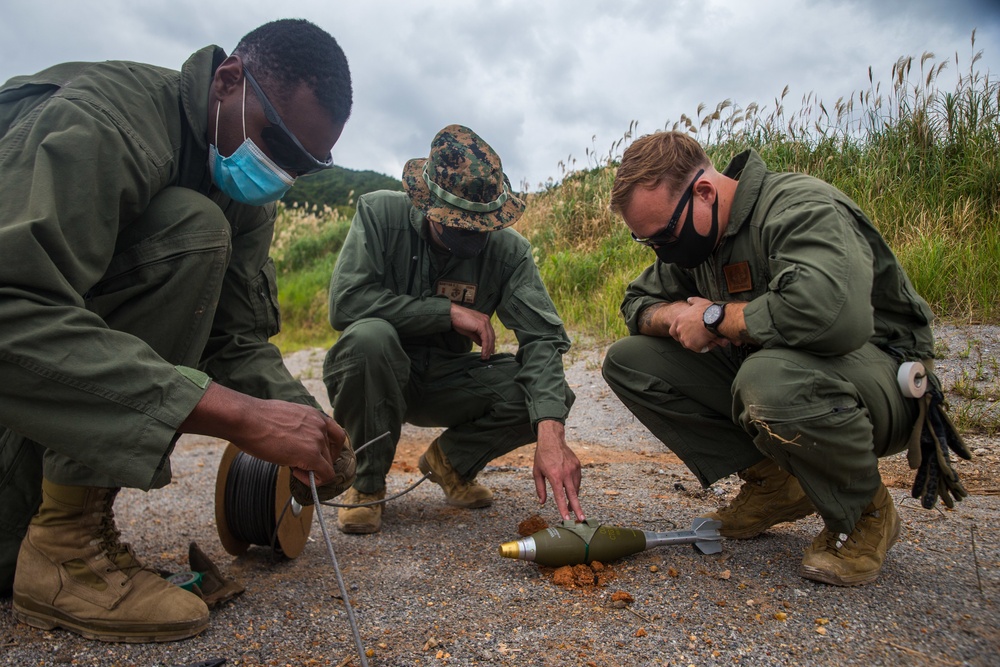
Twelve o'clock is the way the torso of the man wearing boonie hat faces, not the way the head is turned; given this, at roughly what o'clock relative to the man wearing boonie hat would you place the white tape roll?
The white tape roll is roughly at 10 o'clock from the man wearing boonie hat.

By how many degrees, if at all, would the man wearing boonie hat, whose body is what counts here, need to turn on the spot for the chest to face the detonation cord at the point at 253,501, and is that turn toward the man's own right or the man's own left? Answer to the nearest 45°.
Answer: approximately 45° to the man's own right

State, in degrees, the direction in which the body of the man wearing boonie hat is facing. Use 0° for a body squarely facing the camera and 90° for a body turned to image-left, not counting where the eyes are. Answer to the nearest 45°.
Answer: approximately 0°

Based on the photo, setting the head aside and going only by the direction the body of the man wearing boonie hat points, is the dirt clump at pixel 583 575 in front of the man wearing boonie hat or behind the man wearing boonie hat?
in front
